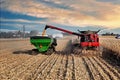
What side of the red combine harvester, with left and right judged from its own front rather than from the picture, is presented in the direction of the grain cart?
left

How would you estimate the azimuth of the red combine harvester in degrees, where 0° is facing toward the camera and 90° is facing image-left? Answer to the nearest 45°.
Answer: approximately 180°
